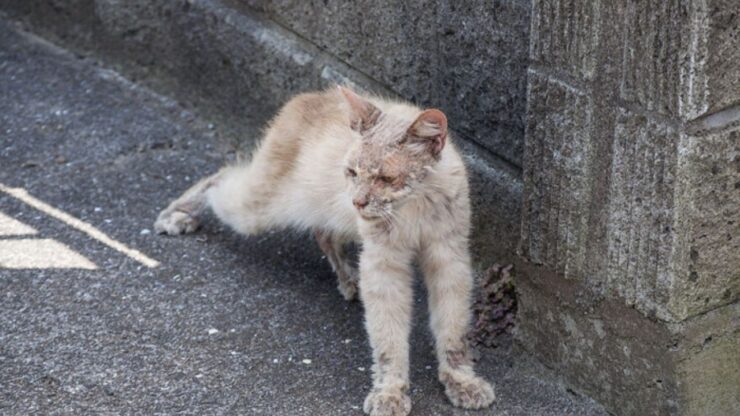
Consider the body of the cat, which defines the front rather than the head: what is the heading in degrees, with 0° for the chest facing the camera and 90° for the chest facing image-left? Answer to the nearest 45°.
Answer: approximately 315°
